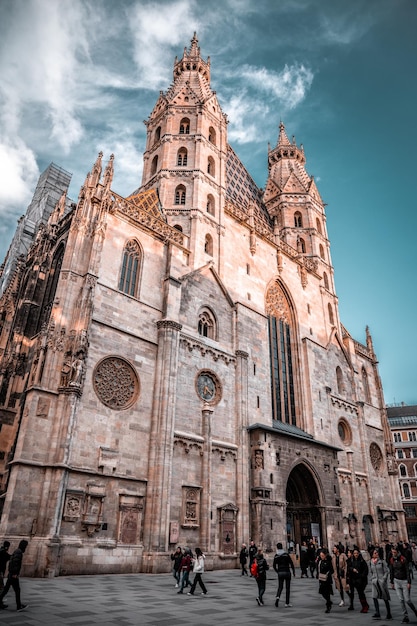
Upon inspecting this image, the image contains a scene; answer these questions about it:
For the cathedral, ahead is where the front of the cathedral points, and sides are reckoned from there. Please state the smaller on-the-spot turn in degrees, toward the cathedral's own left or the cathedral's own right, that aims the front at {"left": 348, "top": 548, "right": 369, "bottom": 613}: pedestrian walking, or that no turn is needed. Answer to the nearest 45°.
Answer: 0° — it already faces them

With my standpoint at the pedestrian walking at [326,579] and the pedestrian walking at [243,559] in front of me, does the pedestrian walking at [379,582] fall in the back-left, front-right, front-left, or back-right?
back-right

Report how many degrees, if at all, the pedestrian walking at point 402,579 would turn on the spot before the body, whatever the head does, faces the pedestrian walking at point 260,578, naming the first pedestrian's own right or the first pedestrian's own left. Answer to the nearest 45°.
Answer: approximately 45° to the first pedestrian's own right

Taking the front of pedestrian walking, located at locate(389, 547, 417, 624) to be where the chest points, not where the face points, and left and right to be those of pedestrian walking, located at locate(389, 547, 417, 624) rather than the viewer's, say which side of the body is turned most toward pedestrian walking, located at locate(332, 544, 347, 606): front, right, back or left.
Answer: right

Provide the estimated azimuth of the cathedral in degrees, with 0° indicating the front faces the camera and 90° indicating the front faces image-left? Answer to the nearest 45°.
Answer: approximately 315°
